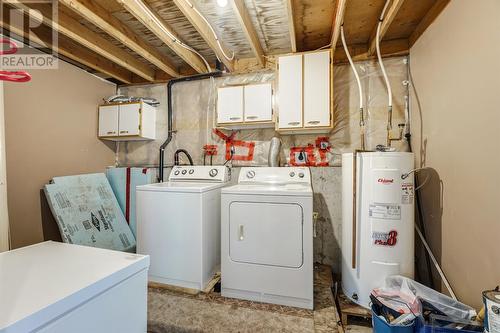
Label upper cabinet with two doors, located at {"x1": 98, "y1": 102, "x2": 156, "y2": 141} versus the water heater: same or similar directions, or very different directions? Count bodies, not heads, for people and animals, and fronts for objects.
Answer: same or similar directions

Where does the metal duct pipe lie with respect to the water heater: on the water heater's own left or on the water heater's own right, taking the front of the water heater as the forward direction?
on the water heater's own right

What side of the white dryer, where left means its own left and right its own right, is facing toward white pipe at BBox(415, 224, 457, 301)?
left

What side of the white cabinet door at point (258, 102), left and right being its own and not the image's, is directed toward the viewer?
front

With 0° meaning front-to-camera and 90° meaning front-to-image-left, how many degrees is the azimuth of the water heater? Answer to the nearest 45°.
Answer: approximately 0°

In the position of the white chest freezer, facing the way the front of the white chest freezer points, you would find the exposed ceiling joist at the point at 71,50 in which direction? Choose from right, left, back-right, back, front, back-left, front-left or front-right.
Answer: back-left

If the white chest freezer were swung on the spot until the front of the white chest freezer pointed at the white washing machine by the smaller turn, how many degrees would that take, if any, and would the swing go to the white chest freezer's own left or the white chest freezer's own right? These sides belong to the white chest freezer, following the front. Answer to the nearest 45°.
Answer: approximately 90° to the white chest freezer's own left

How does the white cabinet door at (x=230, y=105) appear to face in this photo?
toward the camera

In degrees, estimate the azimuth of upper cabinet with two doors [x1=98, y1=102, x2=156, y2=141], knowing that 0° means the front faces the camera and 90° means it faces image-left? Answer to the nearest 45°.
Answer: approximately 45°
